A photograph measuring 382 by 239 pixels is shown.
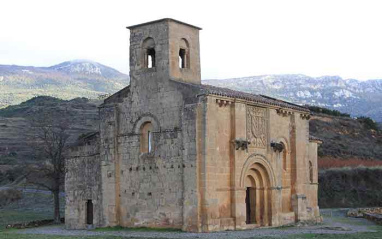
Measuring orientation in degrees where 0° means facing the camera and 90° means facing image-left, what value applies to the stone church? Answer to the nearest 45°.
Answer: approximately 315°
